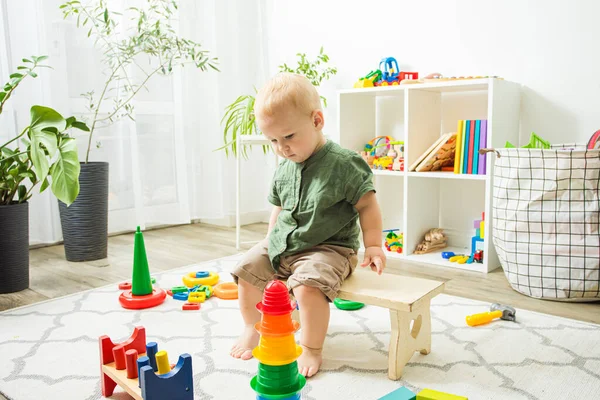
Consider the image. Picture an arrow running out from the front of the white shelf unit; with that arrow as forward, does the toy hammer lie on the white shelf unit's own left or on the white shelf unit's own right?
on the white shelf unit's own left

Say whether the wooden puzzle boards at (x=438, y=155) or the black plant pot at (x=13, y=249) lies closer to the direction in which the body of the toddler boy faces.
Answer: the black plant pot

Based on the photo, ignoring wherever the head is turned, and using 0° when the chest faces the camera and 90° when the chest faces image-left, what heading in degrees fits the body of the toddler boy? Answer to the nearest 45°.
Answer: approximately 45°

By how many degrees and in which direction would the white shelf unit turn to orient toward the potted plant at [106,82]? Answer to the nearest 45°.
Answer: approximately 45° to its right

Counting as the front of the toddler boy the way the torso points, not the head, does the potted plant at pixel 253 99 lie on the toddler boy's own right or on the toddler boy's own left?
on the toddler boy's own right

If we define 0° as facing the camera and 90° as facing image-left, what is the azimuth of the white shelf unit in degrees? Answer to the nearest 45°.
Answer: approximately 45°
